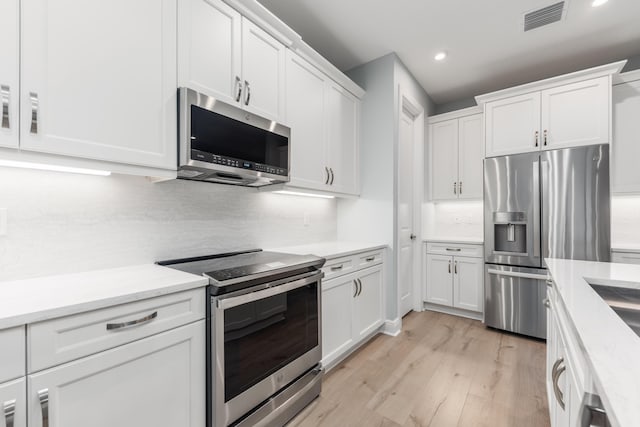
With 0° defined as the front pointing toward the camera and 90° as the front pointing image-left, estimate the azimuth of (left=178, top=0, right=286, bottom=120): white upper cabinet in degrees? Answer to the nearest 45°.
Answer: approximately 315°

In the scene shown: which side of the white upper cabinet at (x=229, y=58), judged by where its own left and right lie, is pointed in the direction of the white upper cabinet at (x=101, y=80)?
right

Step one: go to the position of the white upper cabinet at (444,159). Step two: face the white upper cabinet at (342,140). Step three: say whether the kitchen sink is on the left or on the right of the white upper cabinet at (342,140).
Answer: left

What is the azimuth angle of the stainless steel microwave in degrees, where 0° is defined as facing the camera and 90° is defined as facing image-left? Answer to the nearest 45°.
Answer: approximately 315°

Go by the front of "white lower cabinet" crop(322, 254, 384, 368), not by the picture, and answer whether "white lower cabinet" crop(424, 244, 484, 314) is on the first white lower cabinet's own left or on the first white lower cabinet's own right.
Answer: on the first white lower cabinet's own left

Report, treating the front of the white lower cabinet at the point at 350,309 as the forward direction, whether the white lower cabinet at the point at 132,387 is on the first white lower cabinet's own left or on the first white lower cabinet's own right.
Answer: on the first white lower cabinet's own right

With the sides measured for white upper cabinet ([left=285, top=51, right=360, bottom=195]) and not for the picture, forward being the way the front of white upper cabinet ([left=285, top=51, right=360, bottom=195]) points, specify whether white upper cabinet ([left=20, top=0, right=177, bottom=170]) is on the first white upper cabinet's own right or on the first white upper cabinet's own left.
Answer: on the first white upper cabinet's own right

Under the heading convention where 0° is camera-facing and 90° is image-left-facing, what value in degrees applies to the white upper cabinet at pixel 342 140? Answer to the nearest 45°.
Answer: approximately 315°
